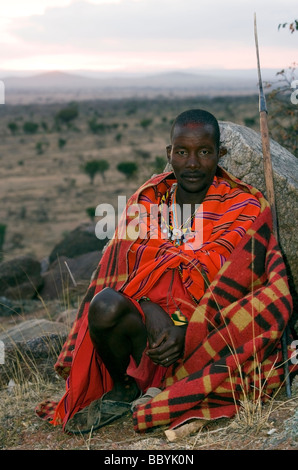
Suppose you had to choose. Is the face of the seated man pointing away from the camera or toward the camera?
toward the camera

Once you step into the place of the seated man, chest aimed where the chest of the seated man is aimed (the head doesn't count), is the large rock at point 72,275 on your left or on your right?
on your right

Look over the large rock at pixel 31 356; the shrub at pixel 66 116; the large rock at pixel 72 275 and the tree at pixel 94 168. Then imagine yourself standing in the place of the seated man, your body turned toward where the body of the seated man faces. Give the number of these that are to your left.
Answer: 0

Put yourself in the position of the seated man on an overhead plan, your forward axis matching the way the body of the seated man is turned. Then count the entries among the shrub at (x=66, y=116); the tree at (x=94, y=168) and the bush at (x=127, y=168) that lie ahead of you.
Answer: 0

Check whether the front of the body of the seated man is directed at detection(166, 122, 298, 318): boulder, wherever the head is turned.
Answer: no

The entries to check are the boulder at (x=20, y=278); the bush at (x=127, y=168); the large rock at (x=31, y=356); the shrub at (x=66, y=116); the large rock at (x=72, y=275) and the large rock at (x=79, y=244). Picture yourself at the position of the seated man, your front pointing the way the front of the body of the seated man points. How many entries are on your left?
0

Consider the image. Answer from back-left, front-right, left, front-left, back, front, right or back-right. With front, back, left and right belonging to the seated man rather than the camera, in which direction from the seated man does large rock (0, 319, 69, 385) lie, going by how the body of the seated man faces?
right

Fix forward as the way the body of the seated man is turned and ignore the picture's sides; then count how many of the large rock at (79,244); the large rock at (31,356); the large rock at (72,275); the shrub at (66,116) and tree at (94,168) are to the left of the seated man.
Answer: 0

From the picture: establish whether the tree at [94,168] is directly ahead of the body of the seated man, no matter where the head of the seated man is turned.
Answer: no

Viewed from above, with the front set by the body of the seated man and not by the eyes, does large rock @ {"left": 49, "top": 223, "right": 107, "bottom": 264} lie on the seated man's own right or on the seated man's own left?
on the seated man's own right

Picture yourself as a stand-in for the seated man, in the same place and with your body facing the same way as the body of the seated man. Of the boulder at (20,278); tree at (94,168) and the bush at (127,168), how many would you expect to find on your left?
0

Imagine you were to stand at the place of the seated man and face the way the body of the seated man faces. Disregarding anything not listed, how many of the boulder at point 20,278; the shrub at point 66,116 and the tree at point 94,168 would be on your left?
0

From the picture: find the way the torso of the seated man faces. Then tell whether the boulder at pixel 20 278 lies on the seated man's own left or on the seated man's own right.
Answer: on the seated man's own right
